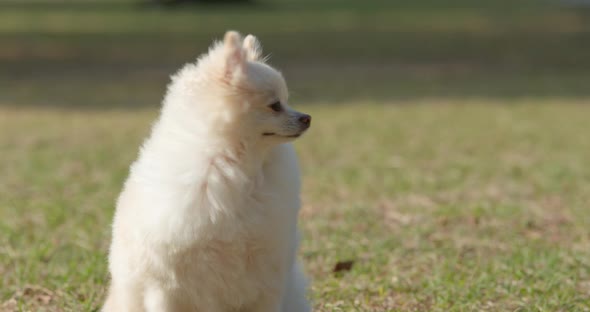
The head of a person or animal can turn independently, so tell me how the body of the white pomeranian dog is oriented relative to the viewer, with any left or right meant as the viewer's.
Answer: facing the viewer and to the right of the viewer
